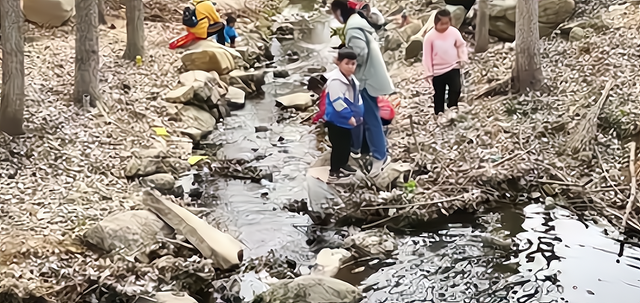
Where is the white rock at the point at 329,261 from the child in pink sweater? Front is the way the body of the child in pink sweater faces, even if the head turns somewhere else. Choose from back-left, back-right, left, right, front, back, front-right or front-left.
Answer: front

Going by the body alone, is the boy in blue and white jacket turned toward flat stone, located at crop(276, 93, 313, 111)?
no

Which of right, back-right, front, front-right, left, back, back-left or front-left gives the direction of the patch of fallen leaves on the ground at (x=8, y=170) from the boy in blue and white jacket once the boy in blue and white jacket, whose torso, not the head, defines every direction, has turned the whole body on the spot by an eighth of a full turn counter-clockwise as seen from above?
back

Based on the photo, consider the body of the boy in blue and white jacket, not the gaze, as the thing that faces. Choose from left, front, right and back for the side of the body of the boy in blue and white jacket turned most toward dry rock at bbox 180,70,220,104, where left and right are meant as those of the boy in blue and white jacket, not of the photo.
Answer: back

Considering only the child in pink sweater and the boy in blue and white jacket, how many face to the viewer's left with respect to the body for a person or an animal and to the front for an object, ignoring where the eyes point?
0

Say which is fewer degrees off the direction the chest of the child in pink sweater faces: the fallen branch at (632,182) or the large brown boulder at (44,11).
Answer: the fallen branch

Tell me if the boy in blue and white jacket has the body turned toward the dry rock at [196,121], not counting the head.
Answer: no

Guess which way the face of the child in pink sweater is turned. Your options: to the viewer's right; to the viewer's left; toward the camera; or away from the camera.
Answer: toward the camera

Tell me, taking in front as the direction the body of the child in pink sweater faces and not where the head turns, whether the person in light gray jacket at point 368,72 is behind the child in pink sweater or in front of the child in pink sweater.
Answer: in front

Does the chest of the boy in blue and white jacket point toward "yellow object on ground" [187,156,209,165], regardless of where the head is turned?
no

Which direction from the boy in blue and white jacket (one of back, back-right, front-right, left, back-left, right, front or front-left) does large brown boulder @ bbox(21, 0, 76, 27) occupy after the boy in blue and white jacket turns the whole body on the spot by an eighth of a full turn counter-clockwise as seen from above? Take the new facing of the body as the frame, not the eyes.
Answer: back-left

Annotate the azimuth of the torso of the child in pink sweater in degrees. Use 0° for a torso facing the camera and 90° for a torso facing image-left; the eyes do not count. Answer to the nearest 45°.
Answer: approximately 0°

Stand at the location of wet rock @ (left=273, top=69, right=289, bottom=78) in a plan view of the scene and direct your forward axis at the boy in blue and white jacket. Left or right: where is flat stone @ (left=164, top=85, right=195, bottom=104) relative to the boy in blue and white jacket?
right

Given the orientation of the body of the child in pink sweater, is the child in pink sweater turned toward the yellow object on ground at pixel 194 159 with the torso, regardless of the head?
no

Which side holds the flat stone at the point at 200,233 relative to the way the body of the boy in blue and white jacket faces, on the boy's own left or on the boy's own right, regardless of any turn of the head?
on the boy's own right
